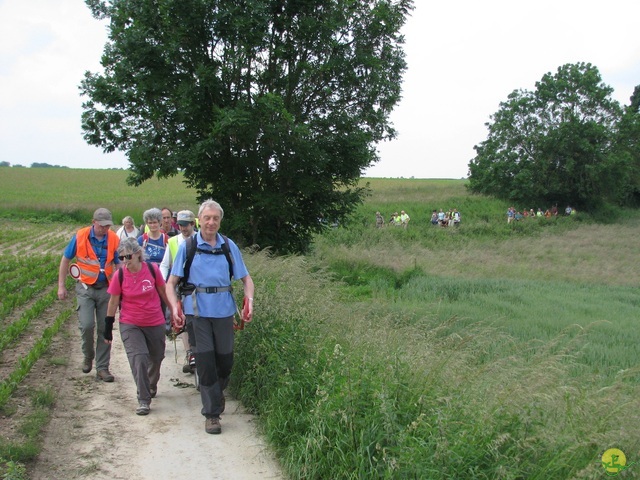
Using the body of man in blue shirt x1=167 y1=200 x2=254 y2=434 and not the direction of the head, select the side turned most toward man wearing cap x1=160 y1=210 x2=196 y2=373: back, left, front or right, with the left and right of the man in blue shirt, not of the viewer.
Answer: back

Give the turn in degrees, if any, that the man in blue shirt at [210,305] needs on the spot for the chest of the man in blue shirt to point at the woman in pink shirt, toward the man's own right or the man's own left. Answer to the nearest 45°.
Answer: approximately 135° to the man's own right

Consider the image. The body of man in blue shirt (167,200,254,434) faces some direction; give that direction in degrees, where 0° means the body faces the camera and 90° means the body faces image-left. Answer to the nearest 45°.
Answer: approximately 0°

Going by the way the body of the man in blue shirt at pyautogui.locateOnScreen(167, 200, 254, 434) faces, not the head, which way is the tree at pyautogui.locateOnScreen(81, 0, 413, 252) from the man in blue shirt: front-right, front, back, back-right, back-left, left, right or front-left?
back

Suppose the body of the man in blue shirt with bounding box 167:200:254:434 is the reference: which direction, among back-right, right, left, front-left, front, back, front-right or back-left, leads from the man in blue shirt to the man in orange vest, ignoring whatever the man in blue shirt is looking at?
back-right
